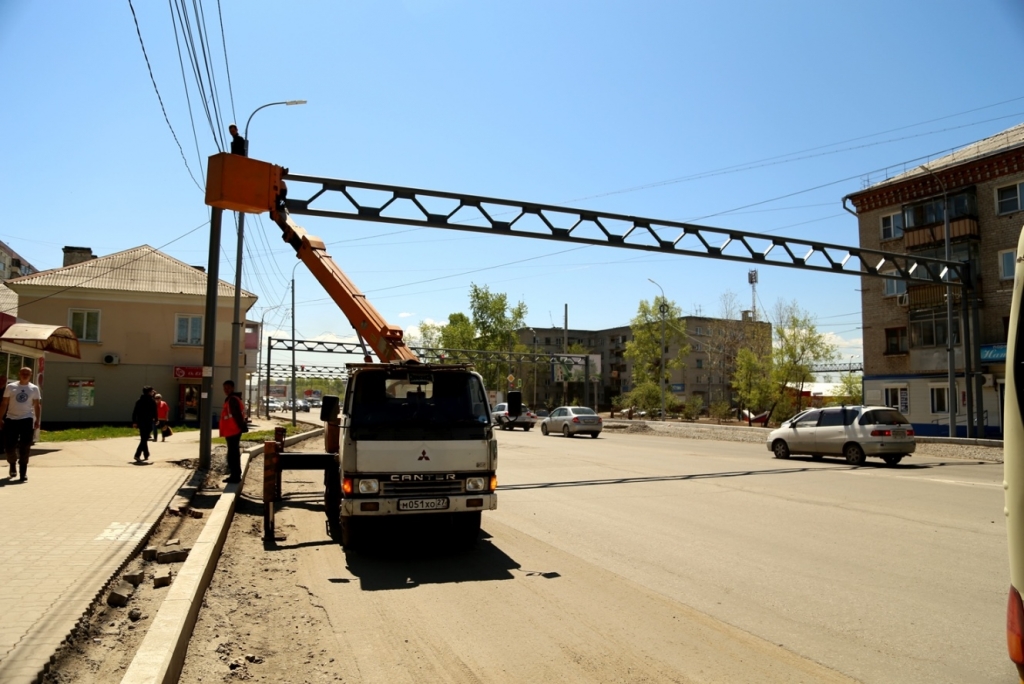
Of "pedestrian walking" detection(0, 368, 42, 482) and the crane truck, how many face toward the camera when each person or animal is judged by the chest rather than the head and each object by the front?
2

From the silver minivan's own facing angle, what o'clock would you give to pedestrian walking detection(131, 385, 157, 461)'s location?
The pedestrian walking is roughly at 9 o'clock from the silver minivan.

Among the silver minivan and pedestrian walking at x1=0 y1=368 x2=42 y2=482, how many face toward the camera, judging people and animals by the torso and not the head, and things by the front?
1

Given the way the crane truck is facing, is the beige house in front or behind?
behind

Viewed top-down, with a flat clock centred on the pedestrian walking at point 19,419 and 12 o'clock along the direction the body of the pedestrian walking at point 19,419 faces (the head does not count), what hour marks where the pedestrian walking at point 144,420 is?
the pedestrian walking at point 144,420 is roughly at 7 o'clock from the pedestrian walking at point 19,419.

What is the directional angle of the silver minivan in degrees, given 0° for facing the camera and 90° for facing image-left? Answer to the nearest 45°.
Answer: approximately 135°

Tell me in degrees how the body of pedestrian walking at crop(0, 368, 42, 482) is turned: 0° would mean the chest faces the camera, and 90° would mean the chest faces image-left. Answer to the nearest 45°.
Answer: approximately 0°

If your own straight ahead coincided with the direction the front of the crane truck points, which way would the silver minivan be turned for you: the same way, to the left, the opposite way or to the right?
the opposite way

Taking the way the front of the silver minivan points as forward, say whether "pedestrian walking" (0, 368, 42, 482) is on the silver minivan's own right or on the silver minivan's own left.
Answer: on the silver minivan's own left

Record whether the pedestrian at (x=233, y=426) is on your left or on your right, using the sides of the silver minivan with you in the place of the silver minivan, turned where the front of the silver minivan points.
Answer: on your left

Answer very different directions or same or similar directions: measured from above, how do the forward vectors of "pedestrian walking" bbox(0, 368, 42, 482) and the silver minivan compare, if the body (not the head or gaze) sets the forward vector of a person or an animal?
very different directions

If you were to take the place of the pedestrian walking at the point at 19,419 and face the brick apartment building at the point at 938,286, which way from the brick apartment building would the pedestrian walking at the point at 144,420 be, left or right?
left
